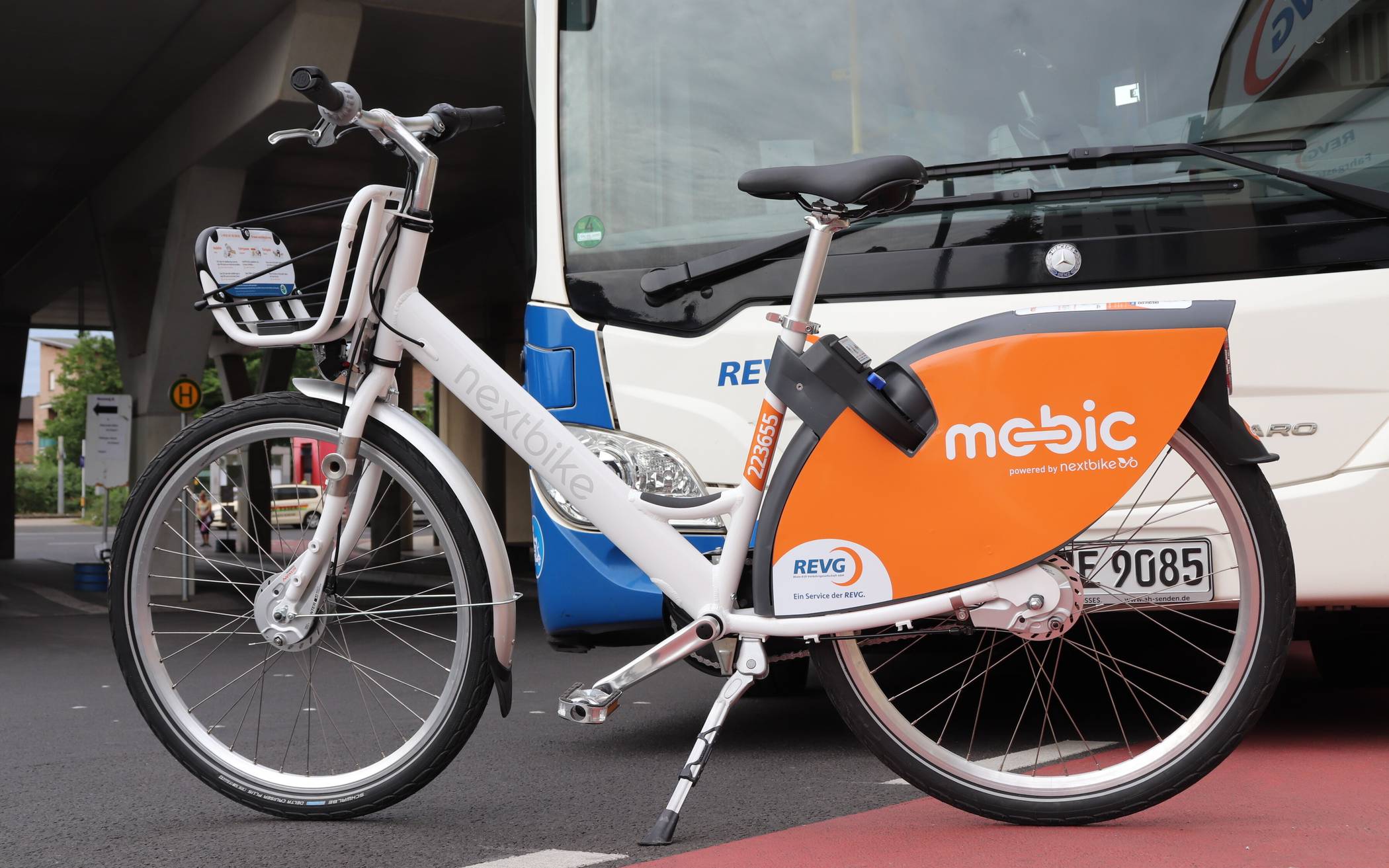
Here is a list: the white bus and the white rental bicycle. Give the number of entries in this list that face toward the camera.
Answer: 1

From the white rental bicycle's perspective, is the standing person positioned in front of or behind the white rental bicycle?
in front

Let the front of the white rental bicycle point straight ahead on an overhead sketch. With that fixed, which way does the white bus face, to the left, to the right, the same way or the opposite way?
to the left

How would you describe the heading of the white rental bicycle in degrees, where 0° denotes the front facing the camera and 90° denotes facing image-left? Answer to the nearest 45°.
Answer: approximately 90°

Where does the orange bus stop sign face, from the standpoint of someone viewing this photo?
facing the viewer

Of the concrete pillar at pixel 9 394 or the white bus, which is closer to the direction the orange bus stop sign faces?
the white bus

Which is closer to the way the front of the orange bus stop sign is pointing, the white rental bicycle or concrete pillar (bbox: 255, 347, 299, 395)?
the white rental bicycle

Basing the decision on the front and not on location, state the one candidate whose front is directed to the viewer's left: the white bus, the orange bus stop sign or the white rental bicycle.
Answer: the white rental bicycle

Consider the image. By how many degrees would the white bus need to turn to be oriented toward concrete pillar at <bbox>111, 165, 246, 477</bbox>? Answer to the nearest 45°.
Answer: approximately 135° to its right

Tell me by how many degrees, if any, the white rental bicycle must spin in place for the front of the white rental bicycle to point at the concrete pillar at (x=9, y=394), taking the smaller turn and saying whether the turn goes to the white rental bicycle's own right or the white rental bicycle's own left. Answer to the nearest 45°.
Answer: approximately 45° to the white rental bicycle's own right

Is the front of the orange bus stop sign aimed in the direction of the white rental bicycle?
yes
